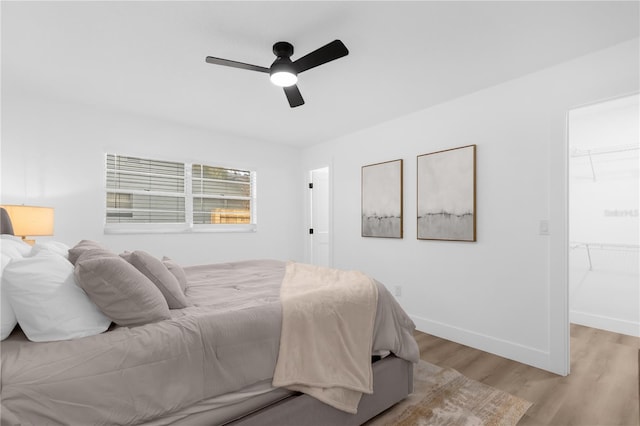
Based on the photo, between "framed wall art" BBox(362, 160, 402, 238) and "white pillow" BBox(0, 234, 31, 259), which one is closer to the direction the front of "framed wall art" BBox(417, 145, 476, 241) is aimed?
the white pillow

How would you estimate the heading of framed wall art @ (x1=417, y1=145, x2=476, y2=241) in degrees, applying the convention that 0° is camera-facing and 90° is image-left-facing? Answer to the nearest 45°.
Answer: approximately 45°

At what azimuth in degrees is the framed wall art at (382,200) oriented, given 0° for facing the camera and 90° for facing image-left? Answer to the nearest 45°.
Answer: approximately 45°
